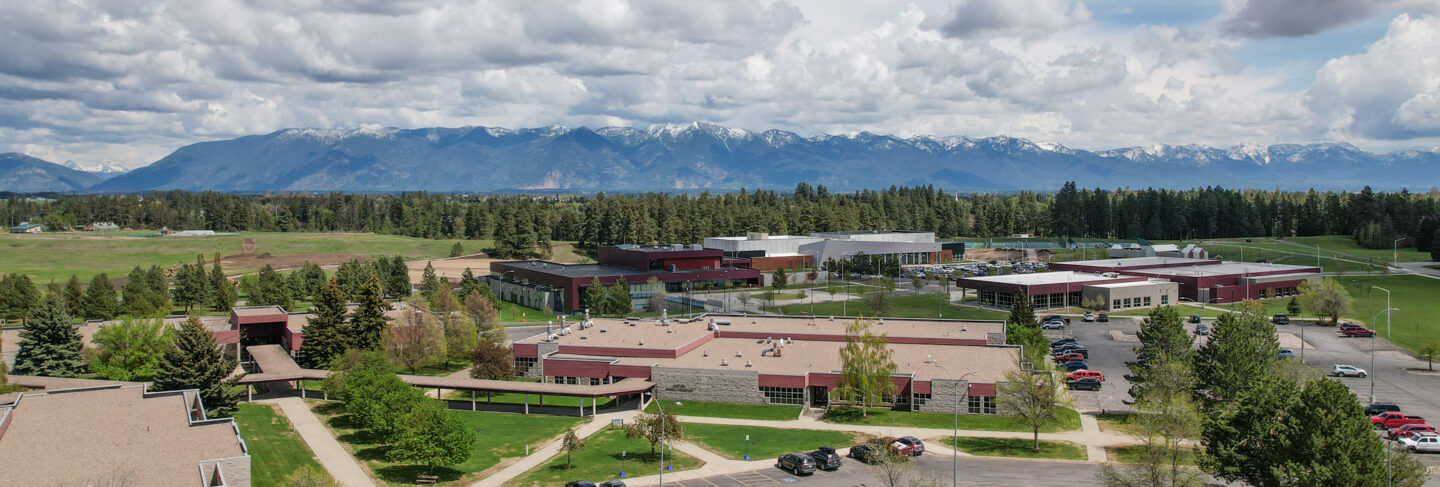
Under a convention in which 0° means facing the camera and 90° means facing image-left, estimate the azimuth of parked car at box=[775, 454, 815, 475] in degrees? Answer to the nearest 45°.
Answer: approximately 135°

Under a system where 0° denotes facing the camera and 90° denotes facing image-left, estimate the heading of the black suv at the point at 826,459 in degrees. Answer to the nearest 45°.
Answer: approximately 135°

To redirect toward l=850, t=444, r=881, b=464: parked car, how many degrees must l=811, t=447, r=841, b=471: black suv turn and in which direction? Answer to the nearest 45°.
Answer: approximately 90° to its right

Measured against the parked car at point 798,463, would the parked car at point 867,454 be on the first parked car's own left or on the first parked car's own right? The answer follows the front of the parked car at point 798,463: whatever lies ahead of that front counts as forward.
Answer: on the first parked car's own right

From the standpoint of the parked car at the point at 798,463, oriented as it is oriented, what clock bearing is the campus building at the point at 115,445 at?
The campus building is roughly at 10 o'clock from the parked car.

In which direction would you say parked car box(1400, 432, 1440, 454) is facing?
to the viewer's left
